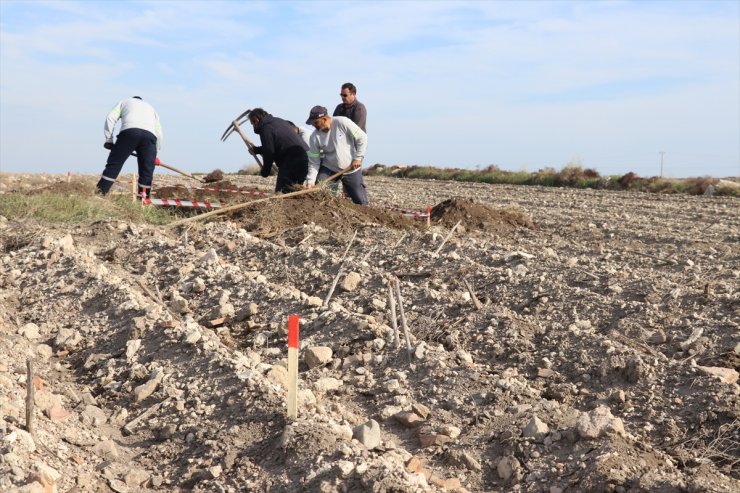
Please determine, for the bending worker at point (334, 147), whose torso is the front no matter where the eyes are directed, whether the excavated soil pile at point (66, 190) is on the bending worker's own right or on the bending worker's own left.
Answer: on the bending worker's own right

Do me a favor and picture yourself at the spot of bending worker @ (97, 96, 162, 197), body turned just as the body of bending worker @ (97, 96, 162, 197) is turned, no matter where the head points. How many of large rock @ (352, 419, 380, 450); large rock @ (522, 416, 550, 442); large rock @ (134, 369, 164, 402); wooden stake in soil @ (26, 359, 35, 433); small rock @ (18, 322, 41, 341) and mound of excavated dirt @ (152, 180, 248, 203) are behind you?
5

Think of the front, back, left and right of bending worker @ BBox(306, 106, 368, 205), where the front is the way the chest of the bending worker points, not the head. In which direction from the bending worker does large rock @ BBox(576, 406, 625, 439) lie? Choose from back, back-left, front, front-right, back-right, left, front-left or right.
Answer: front-left

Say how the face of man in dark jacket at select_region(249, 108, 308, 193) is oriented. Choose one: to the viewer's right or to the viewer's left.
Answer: to the viewer's left

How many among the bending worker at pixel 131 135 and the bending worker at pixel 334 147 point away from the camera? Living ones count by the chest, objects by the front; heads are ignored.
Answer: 1

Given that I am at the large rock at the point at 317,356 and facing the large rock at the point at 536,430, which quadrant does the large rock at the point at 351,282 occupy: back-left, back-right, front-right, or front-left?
back-left

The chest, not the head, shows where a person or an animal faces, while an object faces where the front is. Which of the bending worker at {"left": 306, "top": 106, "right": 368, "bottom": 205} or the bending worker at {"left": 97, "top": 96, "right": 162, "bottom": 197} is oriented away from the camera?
the bending worker at {"left": 97, "top": 96, "right": 162, "bottom": 197}

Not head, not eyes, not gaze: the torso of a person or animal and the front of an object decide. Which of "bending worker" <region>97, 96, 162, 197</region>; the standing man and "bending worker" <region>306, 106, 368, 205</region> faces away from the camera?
"bending worker" <region>97, 96, 162, 197</region>

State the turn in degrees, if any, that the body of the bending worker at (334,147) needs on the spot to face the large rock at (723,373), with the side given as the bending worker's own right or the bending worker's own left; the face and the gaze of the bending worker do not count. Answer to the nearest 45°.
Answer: approximately 45° to the bending worker's own left

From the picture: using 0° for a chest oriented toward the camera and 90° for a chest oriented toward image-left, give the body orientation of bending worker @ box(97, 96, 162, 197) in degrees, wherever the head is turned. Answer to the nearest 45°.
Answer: approximately 180°

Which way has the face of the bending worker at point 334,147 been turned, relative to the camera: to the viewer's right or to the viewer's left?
to the viewer's left

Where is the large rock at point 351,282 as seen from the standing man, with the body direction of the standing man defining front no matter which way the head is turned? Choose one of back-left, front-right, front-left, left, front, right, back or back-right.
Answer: front-left

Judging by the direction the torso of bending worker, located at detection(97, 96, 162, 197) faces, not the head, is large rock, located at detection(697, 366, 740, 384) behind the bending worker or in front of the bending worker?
behind

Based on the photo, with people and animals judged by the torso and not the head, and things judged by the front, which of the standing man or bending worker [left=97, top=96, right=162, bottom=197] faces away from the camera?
the bending worker
